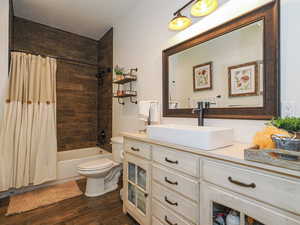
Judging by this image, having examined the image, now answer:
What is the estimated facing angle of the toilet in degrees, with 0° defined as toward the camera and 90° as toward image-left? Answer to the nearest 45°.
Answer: approximately 45°

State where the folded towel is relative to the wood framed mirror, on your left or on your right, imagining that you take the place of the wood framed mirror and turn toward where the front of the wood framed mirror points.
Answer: on your right

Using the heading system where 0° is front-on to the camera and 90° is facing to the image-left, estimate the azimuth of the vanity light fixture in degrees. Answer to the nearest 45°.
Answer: approximately 45°

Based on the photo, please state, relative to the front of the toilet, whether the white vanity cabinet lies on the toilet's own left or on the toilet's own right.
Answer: on the toilet's own left

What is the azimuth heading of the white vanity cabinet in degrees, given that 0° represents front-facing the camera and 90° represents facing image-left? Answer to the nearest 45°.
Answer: approximately 45°
